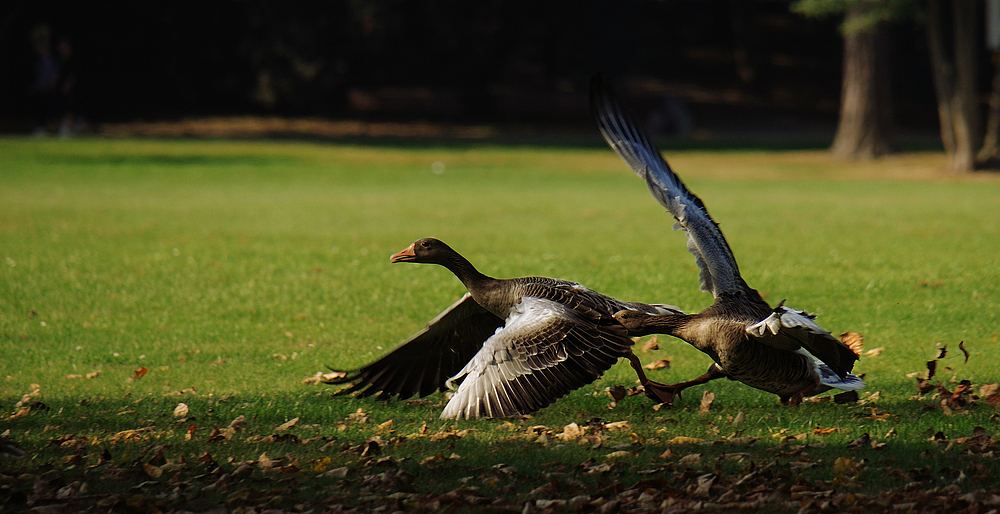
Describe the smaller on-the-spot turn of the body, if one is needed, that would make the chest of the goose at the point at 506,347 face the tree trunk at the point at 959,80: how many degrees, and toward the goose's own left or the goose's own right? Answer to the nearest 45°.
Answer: approximately 135° to the goose's own right

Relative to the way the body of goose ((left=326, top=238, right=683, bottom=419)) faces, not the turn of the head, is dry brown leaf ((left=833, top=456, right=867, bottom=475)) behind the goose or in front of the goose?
behind

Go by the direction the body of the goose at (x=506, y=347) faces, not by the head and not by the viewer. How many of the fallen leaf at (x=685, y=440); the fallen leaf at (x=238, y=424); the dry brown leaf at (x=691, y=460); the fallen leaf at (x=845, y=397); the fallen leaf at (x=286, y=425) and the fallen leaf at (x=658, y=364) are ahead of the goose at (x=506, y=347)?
2

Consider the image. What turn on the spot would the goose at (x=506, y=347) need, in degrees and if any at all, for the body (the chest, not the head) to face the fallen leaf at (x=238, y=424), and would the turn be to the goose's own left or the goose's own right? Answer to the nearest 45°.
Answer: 0° — it already faces it

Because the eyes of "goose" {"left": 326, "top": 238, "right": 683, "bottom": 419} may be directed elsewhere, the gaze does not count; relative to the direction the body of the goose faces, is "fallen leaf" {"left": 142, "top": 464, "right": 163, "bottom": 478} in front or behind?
in front

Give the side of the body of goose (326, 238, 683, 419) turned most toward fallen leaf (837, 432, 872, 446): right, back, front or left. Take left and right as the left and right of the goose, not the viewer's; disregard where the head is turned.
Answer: back

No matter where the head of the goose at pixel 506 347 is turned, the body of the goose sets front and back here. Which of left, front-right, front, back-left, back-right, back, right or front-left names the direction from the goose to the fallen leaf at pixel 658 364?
back-right

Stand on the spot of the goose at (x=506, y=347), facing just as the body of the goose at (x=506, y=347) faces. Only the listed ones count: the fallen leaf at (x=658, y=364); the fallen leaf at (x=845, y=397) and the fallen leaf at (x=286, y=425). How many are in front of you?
1

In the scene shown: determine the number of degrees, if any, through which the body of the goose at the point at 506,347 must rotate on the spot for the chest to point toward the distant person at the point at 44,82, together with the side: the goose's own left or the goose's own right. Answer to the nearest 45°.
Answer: approximately 45° to the goose's own right

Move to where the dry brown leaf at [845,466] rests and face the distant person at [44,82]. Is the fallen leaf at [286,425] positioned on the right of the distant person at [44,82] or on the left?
left

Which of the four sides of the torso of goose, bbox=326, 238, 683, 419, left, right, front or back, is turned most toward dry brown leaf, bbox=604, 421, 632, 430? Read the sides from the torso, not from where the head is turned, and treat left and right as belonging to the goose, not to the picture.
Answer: left

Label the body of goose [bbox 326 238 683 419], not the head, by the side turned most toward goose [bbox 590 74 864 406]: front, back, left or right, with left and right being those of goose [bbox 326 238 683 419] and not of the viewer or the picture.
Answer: back

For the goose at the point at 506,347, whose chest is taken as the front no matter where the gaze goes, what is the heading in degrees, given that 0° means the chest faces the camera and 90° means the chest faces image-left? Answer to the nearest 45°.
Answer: approximately 90°

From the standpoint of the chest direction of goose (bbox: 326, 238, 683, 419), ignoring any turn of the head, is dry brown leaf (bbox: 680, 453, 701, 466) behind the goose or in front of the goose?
behind

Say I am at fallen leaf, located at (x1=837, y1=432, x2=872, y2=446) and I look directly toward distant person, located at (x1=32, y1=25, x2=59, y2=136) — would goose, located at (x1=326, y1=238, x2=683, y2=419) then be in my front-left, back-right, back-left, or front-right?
front-left
